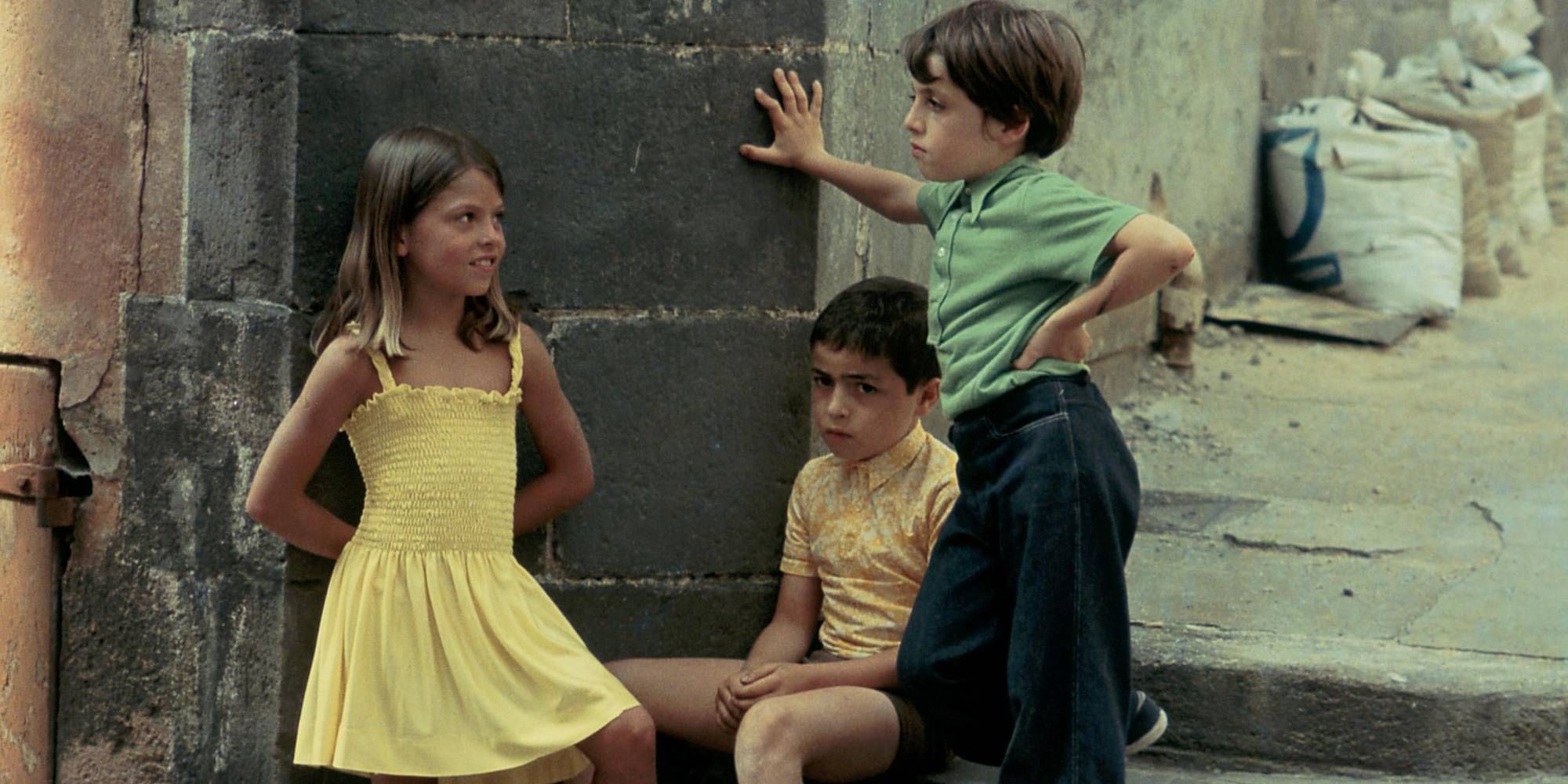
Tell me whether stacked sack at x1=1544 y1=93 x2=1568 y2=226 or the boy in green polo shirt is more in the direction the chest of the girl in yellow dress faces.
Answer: the boy in green polo shirt

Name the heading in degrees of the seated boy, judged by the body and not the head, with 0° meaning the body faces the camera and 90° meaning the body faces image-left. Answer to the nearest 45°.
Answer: approximately 45°

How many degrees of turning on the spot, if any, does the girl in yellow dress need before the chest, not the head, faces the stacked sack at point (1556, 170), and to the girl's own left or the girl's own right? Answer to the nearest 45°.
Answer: approximately 90° to the girl's own left

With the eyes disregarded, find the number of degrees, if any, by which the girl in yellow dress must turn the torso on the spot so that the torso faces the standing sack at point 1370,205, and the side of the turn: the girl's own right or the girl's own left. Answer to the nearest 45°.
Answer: approximately 90° to the girl's own left

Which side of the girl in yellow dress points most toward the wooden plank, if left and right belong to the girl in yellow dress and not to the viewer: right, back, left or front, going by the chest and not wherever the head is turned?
left

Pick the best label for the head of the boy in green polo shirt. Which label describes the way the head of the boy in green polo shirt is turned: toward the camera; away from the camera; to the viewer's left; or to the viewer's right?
to the viewer's left

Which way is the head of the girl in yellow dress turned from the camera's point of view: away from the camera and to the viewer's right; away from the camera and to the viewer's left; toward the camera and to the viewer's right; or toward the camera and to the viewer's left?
toward the camera and to the viewer's right

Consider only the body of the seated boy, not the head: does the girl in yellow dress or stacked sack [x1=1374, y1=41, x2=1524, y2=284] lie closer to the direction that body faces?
the girl in yellow dress
